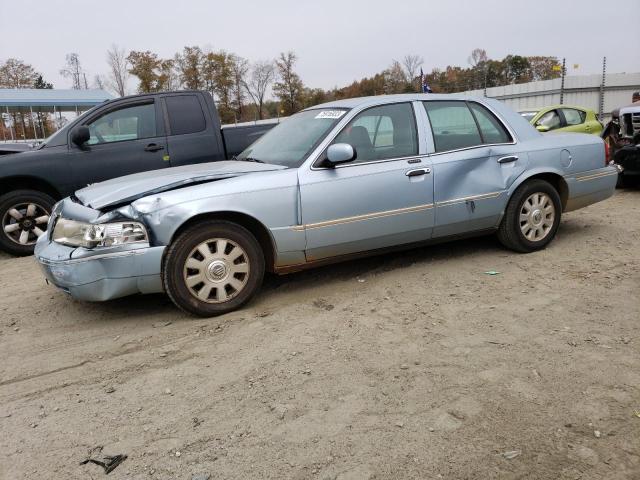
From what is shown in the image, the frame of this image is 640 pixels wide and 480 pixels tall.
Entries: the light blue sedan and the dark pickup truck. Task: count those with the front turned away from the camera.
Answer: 0

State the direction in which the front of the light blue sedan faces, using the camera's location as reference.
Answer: facing the viewer and to the left of the viewer

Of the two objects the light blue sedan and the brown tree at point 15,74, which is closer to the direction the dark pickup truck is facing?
the brown tree

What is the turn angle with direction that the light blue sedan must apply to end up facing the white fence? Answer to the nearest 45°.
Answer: approximately 180°

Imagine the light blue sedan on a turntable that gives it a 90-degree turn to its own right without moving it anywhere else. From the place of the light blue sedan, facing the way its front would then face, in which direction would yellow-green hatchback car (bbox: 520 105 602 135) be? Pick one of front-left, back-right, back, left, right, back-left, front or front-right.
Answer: right

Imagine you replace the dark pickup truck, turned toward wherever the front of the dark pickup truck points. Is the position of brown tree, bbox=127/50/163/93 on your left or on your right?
on your right

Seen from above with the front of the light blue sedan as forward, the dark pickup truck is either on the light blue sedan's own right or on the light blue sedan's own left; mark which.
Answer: on the light blue sedan's own right

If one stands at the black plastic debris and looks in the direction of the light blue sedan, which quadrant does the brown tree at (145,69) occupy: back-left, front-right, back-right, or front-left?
front-left

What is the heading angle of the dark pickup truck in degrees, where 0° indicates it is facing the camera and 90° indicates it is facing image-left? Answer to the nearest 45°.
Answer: approximately 90°

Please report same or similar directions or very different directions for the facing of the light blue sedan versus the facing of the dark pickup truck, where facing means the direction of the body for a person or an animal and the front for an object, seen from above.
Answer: same or similar directions

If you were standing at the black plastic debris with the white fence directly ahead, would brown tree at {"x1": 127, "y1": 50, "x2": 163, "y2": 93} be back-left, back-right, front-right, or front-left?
front-left

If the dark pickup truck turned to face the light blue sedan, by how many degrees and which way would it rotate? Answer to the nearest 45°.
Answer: approximately 135° to its left

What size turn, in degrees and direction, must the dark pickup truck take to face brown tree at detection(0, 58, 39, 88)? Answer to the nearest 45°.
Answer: approximately 90° to its right

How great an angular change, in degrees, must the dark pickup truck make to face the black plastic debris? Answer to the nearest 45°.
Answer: approximately 90° to its left
